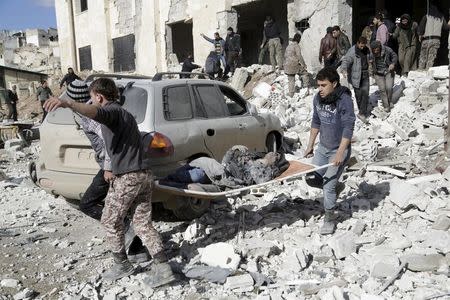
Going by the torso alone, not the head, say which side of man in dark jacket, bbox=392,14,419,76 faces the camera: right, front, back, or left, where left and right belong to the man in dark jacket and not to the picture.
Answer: front

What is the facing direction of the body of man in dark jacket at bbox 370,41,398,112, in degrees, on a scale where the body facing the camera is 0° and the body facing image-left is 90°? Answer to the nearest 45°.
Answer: approximately 45°

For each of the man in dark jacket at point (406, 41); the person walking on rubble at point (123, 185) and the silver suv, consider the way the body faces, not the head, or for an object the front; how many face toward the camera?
1

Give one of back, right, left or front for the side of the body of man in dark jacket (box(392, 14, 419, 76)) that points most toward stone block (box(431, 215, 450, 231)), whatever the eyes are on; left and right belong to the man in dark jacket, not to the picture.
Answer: front

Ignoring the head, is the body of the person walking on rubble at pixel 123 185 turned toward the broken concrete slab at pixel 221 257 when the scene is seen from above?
no

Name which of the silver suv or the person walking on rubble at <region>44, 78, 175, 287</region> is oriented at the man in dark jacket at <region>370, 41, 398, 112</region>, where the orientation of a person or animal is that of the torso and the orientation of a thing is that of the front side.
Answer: the silver suv

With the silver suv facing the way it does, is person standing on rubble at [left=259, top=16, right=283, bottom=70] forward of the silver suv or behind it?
forward

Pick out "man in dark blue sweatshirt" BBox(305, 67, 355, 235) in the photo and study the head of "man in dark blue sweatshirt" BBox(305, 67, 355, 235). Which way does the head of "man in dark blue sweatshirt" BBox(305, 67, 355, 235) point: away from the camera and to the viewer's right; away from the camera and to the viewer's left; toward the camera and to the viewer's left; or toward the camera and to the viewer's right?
toward the camera and to the viewer's left

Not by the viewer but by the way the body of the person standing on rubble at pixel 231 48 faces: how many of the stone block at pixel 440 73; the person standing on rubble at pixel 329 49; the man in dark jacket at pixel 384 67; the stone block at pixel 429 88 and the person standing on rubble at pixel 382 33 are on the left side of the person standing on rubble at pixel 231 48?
5

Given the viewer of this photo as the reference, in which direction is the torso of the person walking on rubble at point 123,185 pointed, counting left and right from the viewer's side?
facing away from the viewer and to the left of the viewer

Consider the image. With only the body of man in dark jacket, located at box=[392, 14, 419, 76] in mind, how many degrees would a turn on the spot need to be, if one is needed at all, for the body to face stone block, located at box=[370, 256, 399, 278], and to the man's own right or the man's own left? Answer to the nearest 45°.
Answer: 0° — they already face it

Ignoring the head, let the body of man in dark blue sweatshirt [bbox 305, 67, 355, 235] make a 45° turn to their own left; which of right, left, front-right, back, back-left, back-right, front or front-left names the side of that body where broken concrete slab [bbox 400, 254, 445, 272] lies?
front-left

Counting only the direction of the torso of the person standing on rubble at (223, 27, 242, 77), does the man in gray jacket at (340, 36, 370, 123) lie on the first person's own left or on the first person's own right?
on the first person's own left

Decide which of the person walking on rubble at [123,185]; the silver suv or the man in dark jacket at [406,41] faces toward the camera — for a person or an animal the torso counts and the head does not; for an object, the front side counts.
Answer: the man in dark jacket

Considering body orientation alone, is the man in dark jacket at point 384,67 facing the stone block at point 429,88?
no

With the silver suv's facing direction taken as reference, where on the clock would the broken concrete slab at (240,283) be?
The broken concrete slab is roughly at 4 o'clock from the silver suv.

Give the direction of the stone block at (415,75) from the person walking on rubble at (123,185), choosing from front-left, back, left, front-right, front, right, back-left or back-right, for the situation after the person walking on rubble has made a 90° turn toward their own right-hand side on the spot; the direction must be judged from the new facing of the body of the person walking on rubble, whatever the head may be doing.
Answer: front
